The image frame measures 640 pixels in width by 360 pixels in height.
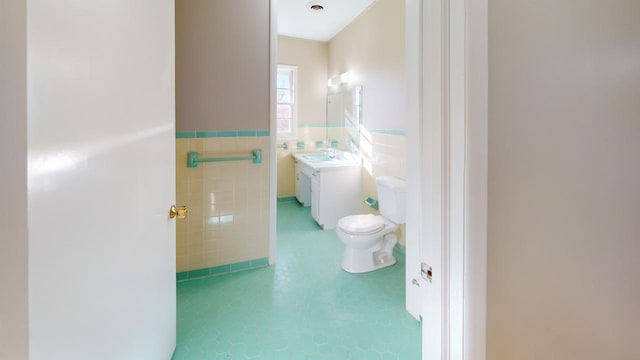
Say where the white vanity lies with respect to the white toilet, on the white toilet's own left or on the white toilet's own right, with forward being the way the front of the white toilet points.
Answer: on the white toilet's own right

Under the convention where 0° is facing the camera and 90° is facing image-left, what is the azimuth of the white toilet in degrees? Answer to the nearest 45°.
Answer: approximately 45°

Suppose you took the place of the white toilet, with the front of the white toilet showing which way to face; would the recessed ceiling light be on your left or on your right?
on your right

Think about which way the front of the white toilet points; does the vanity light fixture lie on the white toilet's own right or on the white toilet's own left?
on the white toilet's own right

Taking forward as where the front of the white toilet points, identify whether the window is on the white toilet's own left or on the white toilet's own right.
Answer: on the white toilet's own right

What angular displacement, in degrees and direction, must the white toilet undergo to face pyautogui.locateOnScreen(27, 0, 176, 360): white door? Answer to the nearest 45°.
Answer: approximately 45° to its left

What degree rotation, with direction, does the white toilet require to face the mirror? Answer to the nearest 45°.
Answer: approximately 135° to its right
